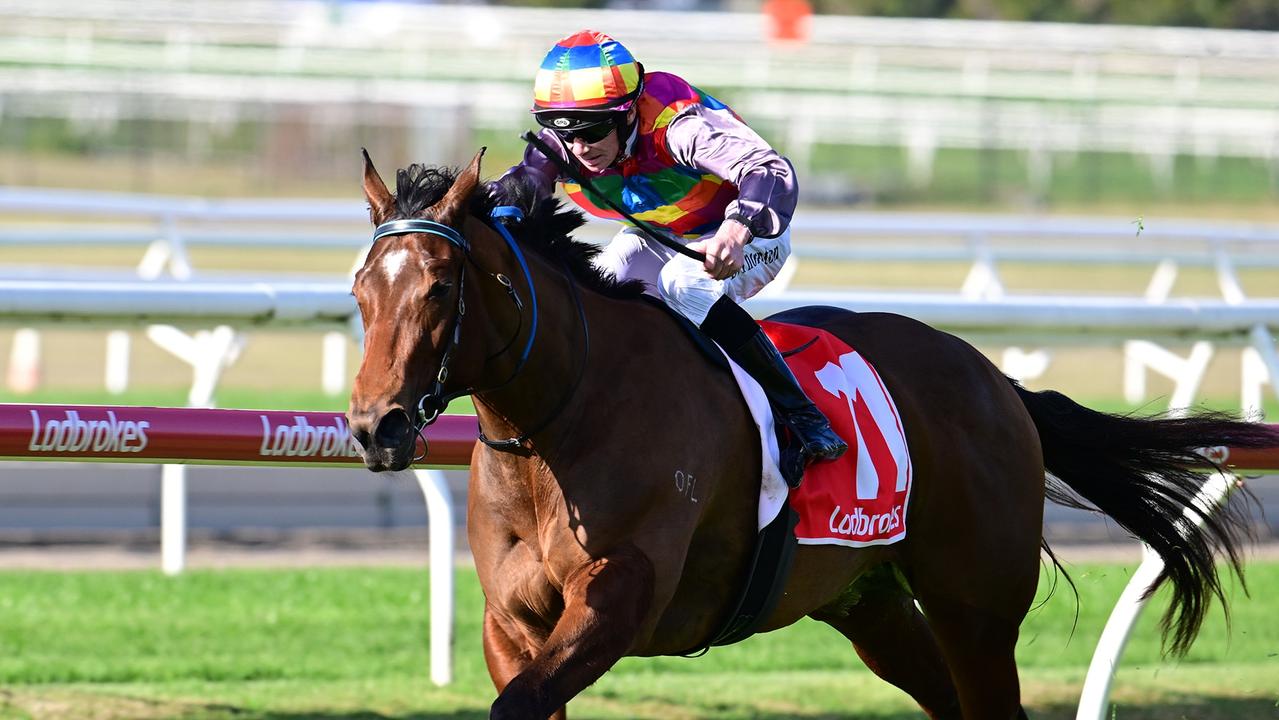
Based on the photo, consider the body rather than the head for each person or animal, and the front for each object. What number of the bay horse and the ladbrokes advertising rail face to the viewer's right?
0

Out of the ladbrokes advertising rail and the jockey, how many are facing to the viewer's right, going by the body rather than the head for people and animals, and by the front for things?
0

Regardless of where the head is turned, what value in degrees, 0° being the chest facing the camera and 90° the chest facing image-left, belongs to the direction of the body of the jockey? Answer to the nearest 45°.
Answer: approximately 45°

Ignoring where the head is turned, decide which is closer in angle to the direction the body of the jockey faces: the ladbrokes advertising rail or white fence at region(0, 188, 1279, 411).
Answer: the ladbrokes advertising rail

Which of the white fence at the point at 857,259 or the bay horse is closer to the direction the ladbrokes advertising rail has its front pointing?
the bay horse

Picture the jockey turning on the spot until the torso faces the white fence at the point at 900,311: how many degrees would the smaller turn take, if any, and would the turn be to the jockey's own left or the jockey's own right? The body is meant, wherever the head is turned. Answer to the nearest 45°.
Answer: approximately 180°

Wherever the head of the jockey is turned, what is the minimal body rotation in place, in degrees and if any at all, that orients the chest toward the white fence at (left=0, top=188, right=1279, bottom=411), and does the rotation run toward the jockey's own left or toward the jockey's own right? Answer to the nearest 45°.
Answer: approximately 135° to the jockey's own right

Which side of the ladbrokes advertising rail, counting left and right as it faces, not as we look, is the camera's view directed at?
front

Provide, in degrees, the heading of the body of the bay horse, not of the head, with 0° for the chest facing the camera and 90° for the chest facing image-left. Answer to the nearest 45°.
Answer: approximately 45°

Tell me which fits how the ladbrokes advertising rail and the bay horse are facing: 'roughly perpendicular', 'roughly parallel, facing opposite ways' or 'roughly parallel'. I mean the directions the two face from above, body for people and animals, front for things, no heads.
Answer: roughly perpendicular

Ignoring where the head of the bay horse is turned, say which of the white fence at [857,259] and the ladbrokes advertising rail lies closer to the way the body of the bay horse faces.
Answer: the ladbrokes advertising rail
